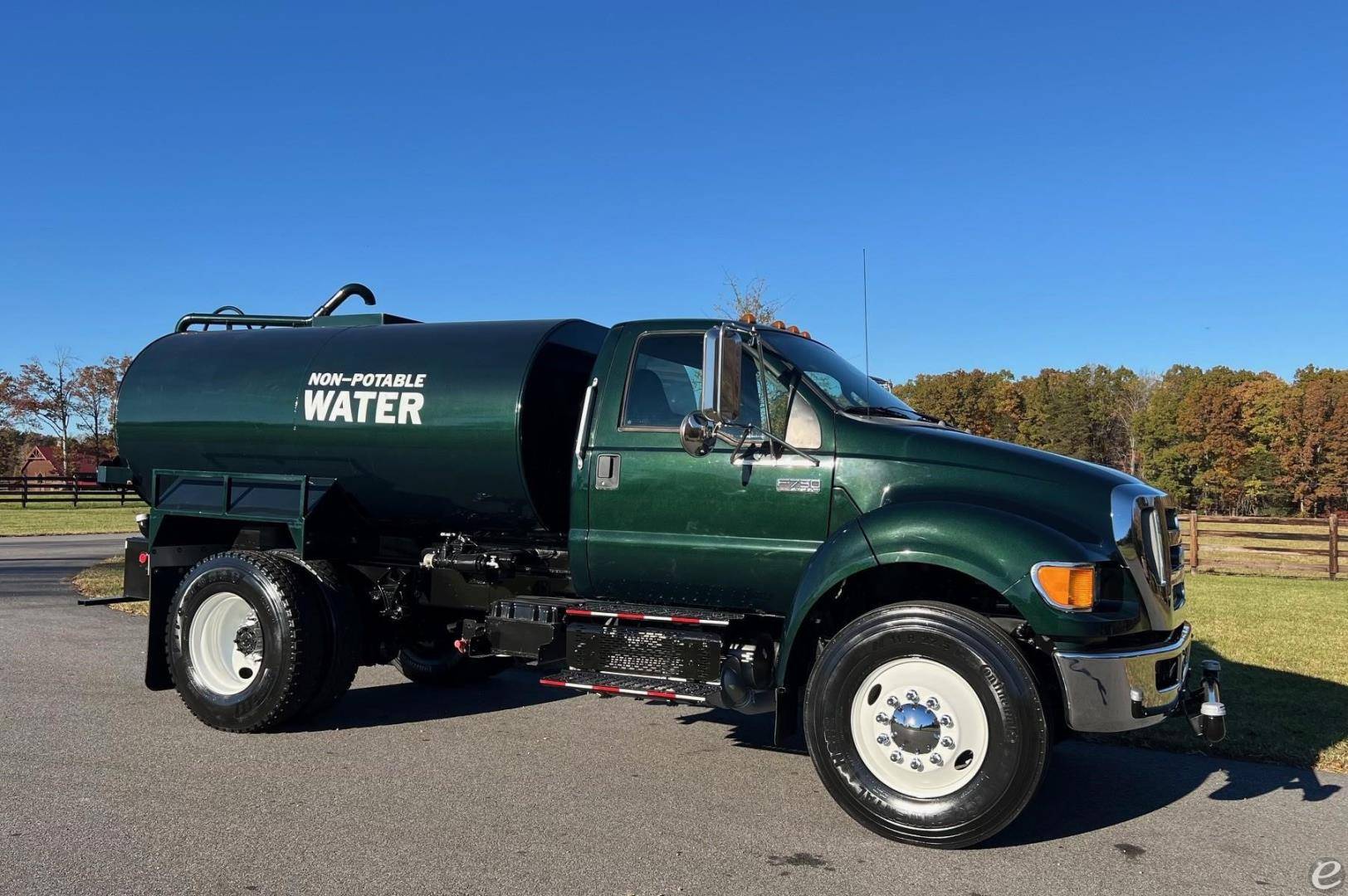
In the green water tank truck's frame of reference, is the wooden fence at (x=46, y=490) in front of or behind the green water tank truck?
behind

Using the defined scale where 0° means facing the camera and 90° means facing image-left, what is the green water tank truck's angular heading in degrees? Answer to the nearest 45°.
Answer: approximately 315°

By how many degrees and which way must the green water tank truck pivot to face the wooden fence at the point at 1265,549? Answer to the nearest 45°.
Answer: approximately 90° to its left
